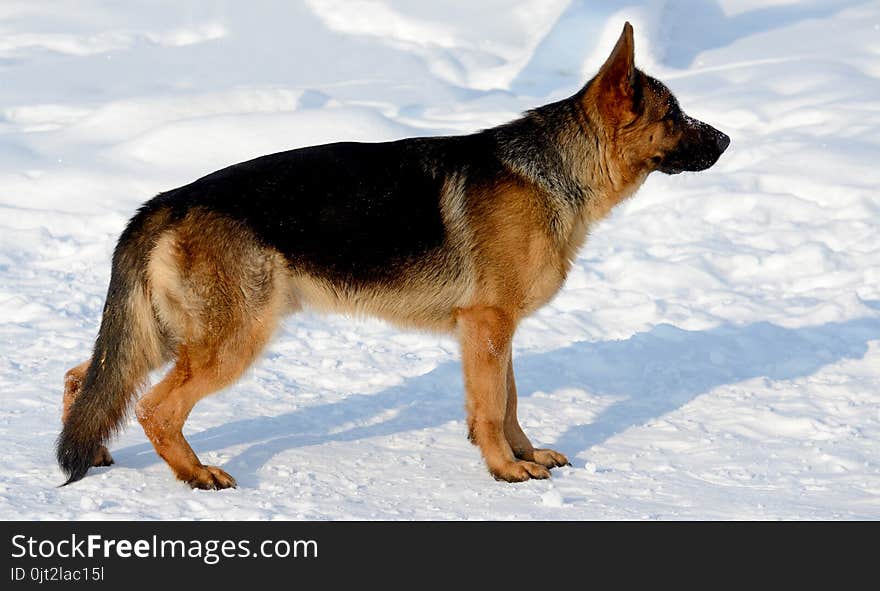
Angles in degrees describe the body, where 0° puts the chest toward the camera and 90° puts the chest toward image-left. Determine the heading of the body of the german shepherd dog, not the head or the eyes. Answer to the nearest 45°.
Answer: approximately 270°
